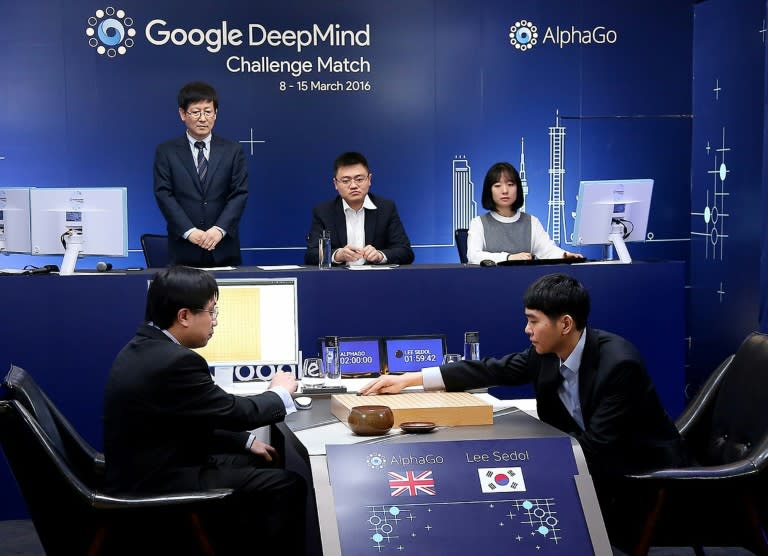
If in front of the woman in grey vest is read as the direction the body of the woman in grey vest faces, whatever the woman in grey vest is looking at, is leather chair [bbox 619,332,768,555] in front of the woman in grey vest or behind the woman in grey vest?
in front

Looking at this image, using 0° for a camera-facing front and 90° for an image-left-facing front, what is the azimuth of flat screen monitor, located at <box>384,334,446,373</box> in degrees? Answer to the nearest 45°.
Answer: approximately 0°

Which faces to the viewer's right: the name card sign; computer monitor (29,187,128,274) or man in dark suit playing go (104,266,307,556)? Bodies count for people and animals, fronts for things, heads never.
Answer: the man in dark suit playing go

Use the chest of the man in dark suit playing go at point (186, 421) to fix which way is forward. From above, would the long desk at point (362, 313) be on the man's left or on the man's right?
on the man's left

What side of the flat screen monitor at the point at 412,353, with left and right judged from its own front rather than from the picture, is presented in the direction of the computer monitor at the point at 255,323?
right

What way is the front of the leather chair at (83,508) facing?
to the viewer's right

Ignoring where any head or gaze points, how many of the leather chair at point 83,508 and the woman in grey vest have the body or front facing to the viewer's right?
1

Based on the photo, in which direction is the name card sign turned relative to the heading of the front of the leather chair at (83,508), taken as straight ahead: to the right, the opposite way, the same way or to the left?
to the right

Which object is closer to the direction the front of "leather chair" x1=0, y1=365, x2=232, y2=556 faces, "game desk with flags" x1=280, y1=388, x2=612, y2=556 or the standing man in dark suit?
the game desk with flags

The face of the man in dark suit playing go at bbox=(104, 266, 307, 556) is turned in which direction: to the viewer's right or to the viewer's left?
to the viewer's right

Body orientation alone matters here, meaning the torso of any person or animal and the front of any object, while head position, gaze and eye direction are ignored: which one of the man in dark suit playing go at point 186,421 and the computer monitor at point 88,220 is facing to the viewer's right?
the man in dark suit playing go

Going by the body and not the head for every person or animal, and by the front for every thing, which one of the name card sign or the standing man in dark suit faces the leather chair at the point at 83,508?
the standing man in dark suit

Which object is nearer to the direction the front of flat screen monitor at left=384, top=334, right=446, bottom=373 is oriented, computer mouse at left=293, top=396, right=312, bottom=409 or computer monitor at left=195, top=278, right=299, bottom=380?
the computer mouse
